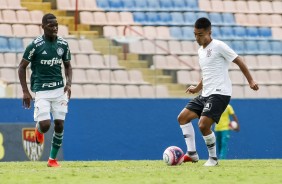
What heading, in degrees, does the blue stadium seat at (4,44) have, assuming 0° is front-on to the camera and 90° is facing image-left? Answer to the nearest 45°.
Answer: approximately 0°

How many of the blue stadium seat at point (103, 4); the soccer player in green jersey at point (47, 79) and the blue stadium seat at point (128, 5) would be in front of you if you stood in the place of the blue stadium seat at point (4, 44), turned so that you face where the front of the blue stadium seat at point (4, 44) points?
1

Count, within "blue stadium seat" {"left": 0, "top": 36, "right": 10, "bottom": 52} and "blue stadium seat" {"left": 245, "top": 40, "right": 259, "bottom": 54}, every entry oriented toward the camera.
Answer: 2

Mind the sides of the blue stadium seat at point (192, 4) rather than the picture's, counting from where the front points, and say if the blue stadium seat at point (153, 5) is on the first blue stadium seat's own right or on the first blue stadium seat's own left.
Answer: on the first blue stadium seat's own right

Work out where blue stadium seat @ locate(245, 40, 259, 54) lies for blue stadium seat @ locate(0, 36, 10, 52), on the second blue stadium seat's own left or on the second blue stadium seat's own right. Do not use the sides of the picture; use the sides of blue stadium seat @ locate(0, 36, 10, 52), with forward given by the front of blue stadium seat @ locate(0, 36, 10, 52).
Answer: on the second blue stadium seat's own left

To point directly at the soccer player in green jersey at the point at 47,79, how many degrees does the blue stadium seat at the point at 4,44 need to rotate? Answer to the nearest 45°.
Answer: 0° — it already faces them

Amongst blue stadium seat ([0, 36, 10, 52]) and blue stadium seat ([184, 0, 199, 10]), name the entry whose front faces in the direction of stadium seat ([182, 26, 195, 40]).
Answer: blue stadium seat ([184, 0, 199, 10])

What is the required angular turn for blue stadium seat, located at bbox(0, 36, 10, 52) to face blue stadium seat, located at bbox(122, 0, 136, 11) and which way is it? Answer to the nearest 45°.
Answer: approximately 135° to its left

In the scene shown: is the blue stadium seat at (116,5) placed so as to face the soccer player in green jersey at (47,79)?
yes

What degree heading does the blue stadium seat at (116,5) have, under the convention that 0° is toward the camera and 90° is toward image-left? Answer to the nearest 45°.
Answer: approximately 0°
